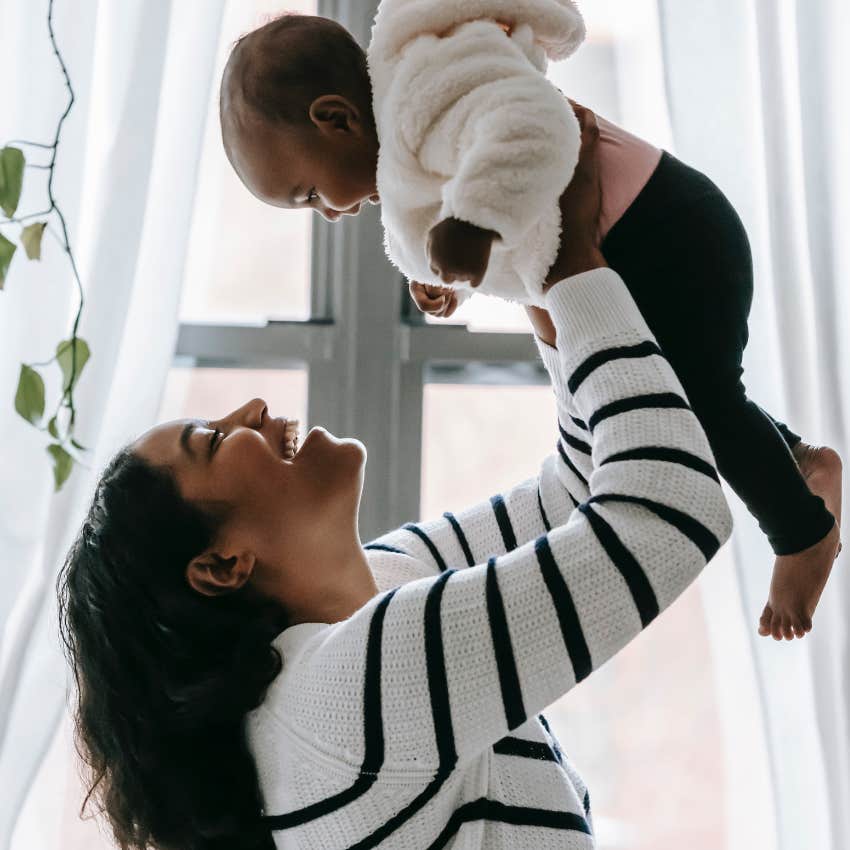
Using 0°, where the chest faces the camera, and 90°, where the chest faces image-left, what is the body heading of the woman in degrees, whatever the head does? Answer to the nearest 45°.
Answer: approximately 270°

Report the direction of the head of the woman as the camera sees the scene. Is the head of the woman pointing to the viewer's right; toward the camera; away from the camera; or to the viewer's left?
to the viewer's right
